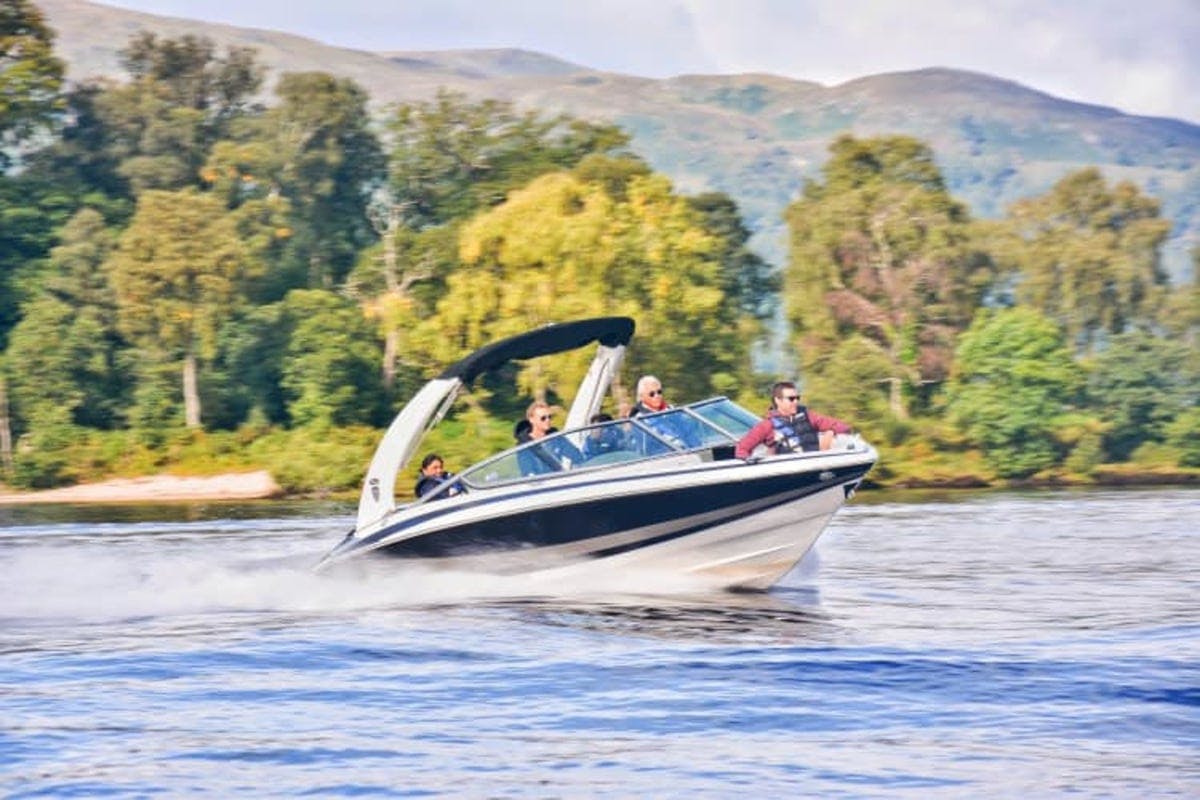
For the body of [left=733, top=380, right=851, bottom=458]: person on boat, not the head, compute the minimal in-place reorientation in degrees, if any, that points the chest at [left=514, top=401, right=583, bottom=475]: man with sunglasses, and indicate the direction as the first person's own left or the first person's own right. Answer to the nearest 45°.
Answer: approximately 135° to the first person's own right

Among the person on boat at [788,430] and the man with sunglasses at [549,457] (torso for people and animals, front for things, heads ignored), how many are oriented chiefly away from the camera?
0

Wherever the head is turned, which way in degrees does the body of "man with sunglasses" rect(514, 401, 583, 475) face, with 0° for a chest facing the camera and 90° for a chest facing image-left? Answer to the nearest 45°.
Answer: approximately 315°

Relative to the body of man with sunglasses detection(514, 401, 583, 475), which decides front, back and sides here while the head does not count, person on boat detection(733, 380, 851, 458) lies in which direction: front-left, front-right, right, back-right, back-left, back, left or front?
front-left

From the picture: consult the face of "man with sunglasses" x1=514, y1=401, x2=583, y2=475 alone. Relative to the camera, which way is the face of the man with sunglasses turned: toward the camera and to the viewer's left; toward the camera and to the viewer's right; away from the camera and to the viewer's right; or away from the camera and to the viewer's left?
toward the camera and to the viewer's right

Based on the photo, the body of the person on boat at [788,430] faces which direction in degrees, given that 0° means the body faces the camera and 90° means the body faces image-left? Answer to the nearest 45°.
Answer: approximately 315°

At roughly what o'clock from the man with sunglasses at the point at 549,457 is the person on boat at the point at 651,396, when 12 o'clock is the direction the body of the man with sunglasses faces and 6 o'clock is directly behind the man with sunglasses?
The person on boat is roughly at 10 o'clock from the man with sunglasses.
